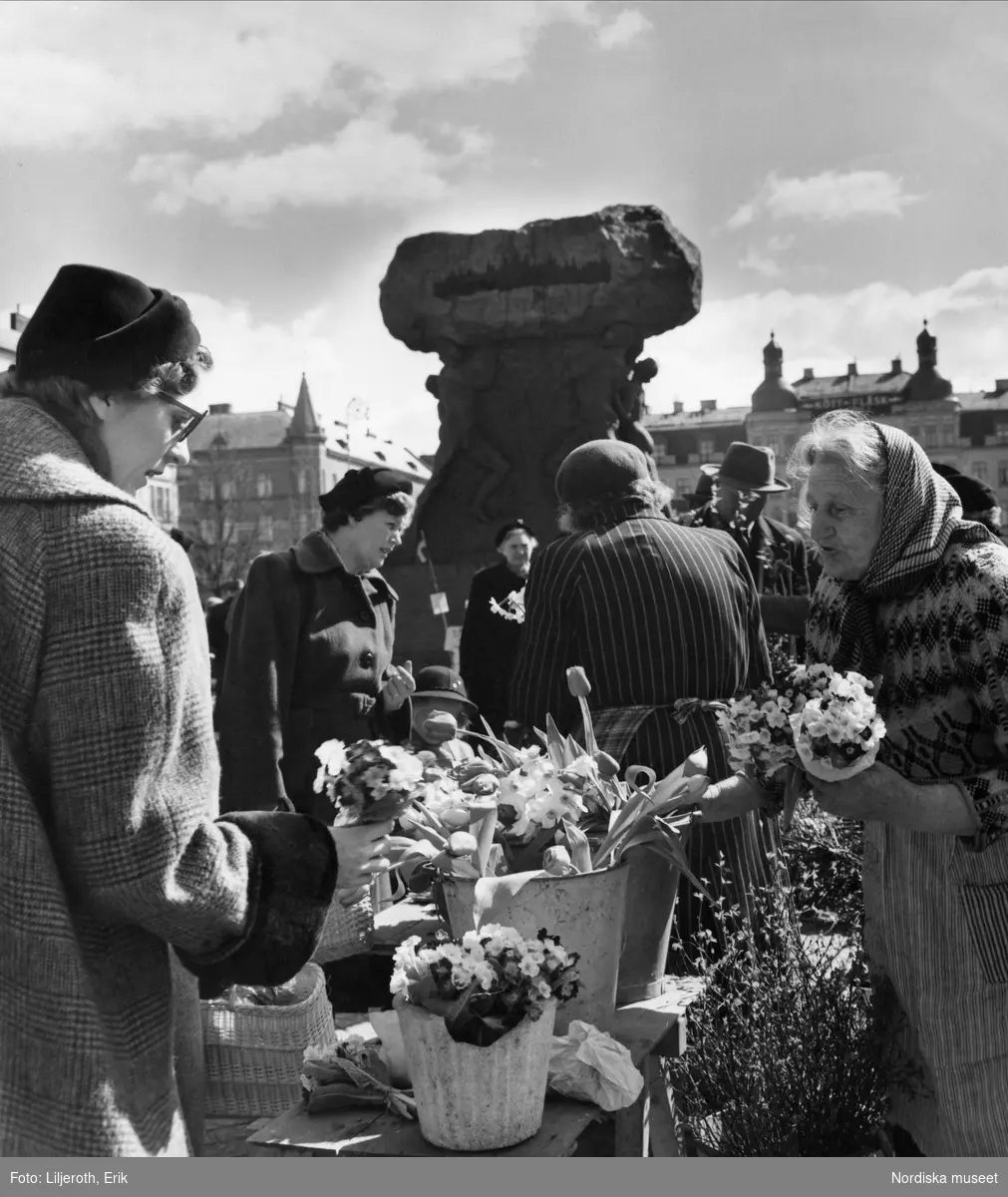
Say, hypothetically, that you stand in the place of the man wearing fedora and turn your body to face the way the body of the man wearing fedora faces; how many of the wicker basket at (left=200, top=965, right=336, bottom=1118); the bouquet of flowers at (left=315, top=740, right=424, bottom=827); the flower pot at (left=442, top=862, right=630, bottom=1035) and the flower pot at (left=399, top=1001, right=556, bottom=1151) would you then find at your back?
0

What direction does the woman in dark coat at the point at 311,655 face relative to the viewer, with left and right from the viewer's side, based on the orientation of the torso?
facing the viewer and to the right of the viewer

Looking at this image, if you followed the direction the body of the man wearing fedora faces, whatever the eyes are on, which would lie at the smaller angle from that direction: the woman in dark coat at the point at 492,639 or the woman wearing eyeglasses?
the woman wearing eyeglasses

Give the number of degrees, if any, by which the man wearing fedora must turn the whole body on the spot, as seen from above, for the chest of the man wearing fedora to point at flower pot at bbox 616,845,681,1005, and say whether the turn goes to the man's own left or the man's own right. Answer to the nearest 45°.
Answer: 0° — they already face it

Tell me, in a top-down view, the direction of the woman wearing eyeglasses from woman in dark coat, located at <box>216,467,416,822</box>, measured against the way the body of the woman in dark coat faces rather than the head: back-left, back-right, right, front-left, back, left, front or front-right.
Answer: front-right

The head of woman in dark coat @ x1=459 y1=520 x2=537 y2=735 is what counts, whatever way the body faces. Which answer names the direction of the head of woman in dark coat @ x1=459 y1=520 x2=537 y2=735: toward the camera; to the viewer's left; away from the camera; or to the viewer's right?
toward the camera

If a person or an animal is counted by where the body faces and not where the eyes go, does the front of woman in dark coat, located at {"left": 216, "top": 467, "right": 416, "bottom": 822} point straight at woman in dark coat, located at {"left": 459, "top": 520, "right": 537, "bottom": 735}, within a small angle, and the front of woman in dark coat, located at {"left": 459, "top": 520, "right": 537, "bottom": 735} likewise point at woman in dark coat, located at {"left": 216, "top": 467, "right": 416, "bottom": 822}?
no

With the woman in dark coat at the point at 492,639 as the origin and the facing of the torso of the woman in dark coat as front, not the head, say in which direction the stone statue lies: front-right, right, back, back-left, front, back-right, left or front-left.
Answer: back-left

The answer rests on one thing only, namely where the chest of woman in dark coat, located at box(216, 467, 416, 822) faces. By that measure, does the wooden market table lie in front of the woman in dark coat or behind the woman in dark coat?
in front

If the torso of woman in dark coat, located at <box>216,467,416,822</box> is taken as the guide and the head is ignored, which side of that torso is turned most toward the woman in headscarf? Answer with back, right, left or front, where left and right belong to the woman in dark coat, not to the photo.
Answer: front

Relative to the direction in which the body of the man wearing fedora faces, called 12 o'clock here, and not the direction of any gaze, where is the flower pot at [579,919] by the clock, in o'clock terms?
The flower pot is roughly at 12 o'clock from the man wearing fedora.

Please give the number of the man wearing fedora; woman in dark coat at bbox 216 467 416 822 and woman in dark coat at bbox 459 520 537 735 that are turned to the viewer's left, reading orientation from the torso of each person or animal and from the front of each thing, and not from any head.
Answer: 0

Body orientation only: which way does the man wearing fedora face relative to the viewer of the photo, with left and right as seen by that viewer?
facing the viewer

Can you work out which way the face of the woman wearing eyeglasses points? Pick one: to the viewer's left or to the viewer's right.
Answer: to the viewer's right

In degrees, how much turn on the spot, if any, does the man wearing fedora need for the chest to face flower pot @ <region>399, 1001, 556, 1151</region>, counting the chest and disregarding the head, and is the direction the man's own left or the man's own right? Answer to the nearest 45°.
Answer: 0° — they already face it

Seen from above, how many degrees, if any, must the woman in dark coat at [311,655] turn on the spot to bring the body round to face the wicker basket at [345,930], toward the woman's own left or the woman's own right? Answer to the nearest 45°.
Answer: approximately 45° to the woman's own right

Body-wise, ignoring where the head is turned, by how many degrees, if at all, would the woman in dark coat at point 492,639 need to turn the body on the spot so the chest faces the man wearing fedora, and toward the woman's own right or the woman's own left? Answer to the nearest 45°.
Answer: approximately 45° to the woman's own left

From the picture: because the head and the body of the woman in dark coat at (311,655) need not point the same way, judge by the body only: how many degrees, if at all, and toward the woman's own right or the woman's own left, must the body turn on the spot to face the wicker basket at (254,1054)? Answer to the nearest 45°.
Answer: approximately 45° to the woman's own right

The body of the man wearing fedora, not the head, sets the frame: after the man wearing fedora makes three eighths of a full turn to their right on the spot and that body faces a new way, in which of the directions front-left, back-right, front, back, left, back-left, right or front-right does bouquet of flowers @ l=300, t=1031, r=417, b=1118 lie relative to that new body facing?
back-left

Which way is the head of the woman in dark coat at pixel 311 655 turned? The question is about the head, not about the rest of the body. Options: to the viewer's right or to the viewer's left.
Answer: to the viewer's right
